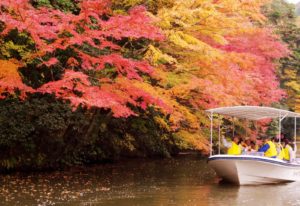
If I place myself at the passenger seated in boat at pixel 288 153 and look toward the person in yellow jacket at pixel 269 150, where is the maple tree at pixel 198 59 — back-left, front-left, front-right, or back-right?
front-right

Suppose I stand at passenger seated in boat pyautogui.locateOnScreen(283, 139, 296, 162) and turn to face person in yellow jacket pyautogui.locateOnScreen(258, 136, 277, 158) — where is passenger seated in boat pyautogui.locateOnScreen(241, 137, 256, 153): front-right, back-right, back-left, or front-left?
front-right

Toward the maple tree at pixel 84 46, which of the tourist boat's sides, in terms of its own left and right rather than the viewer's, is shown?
front

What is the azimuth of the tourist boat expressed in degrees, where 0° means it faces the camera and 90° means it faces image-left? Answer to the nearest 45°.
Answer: approximately 45°
